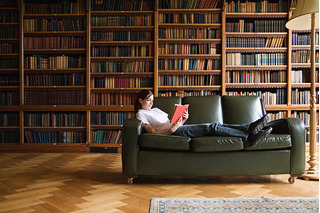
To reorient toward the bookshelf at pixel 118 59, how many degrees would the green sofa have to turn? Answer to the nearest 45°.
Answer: approximately 135° to its right

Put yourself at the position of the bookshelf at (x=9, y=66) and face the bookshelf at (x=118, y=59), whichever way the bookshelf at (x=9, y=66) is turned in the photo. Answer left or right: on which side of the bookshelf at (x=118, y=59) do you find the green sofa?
right

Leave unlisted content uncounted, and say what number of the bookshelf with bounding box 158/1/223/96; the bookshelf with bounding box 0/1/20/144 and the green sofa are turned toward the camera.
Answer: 3

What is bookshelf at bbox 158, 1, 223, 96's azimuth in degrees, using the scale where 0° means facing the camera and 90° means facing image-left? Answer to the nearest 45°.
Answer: approximately 0°

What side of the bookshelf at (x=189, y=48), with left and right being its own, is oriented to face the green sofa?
front

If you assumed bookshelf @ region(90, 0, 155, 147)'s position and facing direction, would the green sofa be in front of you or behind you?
in front

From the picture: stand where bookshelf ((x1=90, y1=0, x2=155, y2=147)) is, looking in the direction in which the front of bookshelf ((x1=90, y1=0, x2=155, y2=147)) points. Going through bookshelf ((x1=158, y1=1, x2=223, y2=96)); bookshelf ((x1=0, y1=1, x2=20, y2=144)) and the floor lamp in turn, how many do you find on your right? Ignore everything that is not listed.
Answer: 1

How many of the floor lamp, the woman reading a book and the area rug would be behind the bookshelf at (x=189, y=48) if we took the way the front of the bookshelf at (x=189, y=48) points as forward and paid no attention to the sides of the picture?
0

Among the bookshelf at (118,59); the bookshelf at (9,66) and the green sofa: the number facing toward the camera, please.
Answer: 3

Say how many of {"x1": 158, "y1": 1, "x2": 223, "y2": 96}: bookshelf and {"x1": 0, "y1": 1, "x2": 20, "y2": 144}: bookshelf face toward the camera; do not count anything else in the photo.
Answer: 2

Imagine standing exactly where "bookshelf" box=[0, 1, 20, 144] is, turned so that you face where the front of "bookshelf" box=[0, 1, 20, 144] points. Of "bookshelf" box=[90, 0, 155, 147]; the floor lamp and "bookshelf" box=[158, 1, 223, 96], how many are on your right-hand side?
0

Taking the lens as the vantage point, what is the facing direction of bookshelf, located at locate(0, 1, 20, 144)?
facing the viewer

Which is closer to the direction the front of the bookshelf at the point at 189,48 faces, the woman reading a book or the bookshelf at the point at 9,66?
the woman reading a book

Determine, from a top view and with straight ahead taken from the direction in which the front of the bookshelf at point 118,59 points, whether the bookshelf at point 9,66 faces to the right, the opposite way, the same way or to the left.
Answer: the same way

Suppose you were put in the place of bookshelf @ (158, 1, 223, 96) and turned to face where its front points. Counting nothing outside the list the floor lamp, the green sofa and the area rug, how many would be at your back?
0

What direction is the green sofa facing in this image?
toward the camera

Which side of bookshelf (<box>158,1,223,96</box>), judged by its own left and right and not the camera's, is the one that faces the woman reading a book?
front
